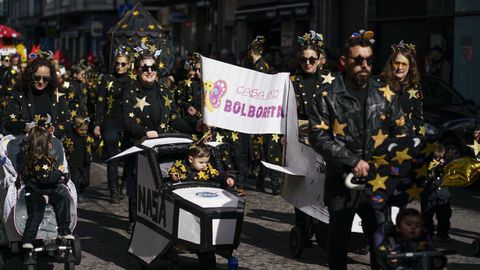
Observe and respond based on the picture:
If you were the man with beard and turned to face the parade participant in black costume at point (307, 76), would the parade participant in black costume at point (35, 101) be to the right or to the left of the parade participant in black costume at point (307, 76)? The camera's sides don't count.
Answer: left

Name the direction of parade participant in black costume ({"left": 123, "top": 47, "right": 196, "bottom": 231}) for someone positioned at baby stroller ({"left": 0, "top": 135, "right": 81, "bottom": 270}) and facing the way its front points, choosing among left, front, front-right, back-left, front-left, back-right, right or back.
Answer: back-left

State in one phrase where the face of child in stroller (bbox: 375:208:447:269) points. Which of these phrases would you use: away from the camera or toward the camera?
toward the camera

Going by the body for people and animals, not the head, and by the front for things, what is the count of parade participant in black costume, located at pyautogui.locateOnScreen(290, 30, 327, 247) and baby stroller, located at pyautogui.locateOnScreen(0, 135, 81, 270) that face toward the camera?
2

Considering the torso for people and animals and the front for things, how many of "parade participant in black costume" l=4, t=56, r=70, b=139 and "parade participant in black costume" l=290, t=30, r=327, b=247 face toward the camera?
2

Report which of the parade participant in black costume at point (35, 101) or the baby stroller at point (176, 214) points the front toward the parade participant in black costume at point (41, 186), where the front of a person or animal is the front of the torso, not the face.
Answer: the parade participant in black costume at point (35, 101)

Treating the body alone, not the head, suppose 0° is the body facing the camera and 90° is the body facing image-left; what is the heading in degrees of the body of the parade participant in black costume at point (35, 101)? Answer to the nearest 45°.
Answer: approximately 0°

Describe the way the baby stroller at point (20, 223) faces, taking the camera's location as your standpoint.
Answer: facing the viewer

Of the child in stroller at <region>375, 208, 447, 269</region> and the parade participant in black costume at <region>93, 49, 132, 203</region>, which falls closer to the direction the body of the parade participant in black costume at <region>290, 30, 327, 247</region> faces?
the child in stroller

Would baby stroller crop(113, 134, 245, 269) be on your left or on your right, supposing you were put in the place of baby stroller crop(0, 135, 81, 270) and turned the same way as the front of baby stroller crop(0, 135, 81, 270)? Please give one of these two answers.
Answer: on your left

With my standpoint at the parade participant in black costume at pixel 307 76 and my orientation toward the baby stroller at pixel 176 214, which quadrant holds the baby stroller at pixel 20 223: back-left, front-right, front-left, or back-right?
front-right

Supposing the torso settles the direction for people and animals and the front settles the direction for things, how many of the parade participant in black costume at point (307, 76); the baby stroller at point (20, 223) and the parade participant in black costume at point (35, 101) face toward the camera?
3
